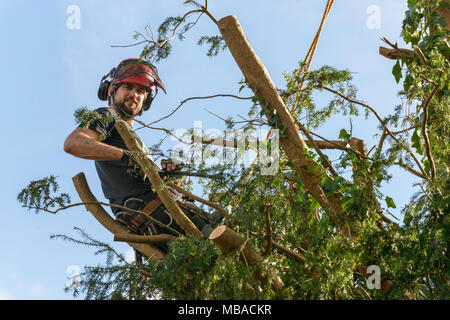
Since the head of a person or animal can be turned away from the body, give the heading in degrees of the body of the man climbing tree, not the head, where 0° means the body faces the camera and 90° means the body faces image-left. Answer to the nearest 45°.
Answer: approximately 315°
